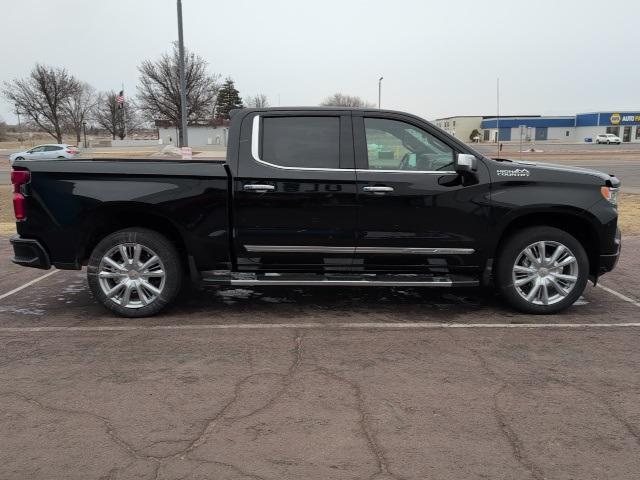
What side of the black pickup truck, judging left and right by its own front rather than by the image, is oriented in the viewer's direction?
right
